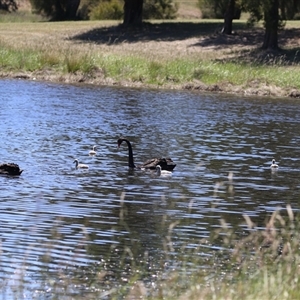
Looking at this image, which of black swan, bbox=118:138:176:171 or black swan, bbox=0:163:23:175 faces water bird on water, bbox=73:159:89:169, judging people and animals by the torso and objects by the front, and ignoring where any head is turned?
black swan, bbox=118:138:176:171

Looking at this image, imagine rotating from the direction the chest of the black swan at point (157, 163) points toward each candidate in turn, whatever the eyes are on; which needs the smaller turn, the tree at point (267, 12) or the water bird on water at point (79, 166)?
the water bird on water

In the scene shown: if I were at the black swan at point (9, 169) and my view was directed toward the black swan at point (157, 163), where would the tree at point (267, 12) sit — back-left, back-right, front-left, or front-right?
front-left

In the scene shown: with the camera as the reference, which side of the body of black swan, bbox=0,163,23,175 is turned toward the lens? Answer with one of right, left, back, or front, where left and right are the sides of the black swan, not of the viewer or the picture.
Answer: left

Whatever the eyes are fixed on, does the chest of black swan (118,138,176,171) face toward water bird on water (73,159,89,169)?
yes

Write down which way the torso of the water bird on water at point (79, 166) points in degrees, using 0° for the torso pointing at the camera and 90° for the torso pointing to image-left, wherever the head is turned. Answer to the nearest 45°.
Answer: approximately 90°

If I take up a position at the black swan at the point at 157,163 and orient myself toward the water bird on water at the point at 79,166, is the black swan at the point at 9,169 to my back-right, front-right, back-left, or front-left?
front-left

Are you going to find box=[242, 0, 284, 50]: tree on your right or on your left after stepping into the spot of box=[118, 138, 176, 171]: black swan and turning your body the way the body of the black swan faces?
on your right

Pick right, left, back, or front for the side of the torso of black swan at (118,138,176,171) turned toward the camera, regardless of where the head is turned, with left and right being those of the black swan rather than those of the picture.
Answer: left

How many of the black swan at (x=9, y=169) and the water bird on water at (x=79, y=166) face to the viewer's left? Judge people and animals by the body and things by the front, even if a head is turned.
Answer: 2
